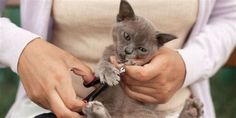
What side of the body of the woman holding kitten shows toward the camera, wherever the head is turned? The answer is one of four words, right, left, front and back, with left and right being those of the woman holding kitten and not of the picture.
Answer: front
